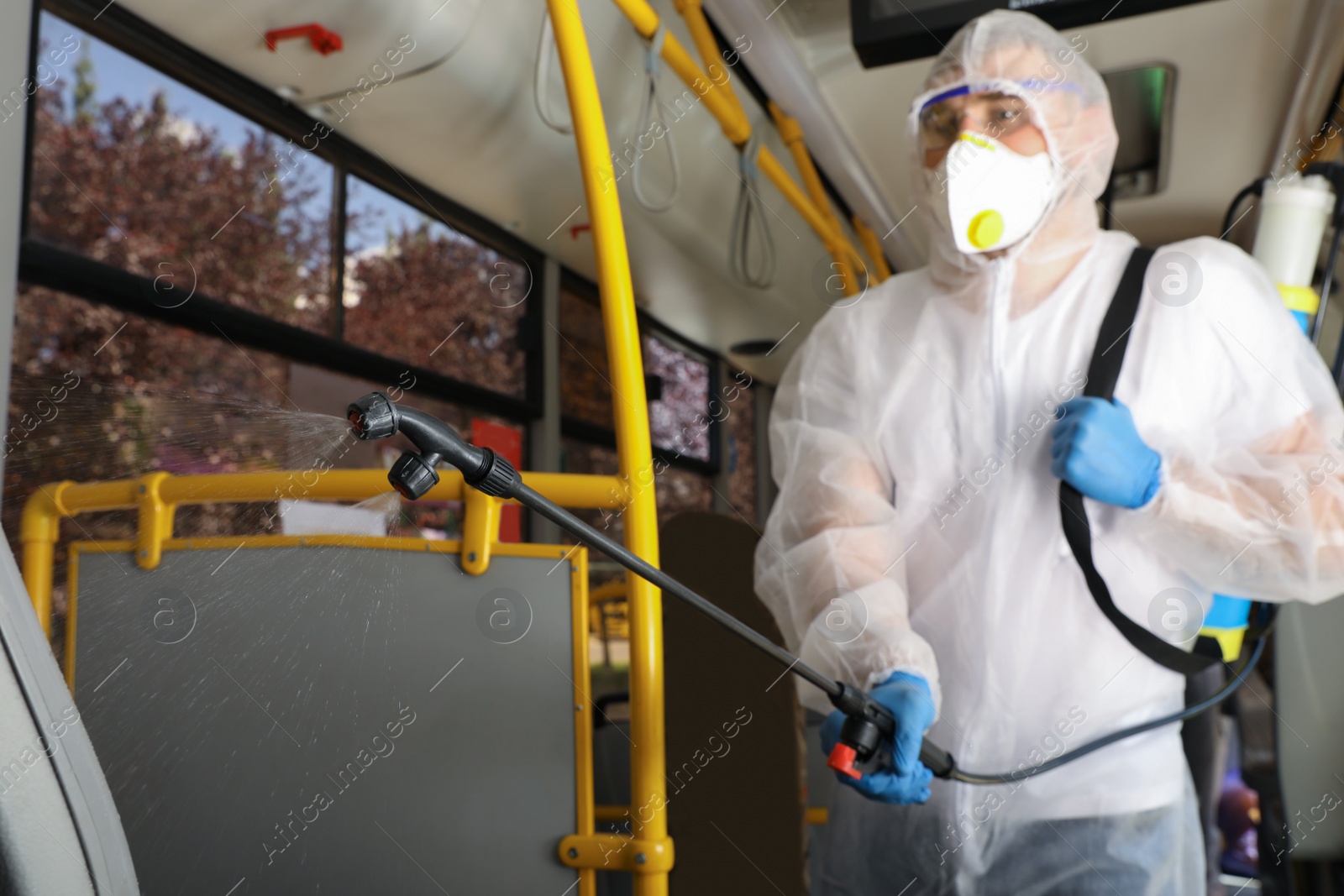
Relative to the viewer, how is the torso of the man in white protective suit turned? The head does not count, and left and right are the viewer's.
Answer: facing the viewer and to the left of the viewer

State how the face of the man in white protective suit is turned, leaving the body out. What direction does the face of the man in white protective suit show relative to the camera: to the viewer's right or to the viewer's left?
to the viewer's left

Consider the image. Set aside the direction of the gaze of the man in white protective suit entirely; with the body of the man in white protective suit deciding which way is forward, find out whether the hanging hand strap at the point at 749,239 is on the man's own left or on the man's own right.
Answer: on the man's own right

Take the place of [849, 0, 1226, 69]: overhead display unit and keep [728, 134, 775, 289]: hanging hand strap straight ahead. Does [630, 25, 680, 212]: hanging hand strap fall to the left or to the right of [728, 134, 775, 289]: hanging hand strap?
left

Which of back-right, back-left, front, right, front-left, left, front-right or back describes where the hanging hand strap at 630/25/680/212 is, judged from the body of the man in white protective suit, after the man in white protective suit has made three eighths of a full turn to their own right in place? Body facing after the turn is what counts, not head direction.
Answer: front-left
